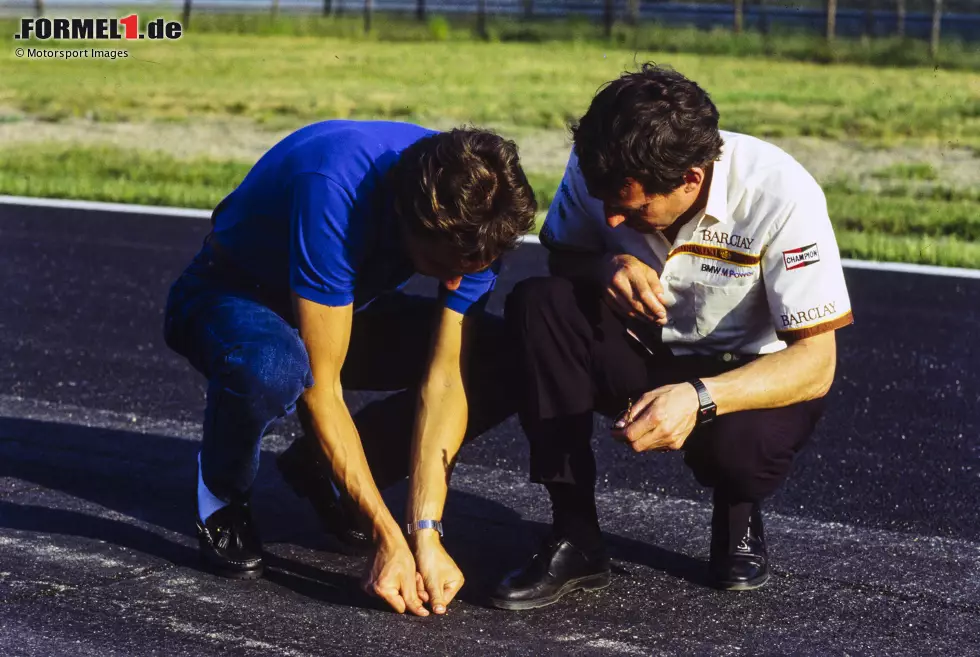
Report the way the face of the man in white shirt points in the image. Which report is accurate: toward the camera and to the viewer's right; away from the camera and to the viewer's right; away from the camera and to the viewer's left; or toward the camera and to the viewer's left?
toward the camera and to the viewer's left

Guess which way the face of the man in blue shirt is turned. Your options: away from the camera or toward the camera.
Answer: toward the camera

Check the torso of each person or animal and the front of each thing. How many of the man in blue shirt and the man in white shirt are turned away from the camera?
0

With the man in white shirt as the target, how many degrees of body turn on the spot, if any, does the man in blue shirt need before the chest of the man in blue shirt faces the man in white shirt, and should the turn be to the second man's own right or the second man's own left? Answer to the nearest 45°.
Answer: approximately 45° to the second man's own left

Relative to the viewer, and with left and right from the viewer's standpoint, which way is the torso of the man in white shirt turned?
facing the viewer and to the left of the viewer

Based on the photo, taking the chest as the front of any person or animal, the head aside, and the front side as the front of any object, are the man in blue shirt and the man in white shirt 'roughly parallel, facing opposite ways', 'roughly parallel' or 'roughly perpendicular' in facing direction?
roughly perpendicular

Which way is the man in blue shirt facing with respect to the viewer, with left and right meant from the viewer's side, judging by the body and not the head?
facing the viewer and to the right of the viewer
